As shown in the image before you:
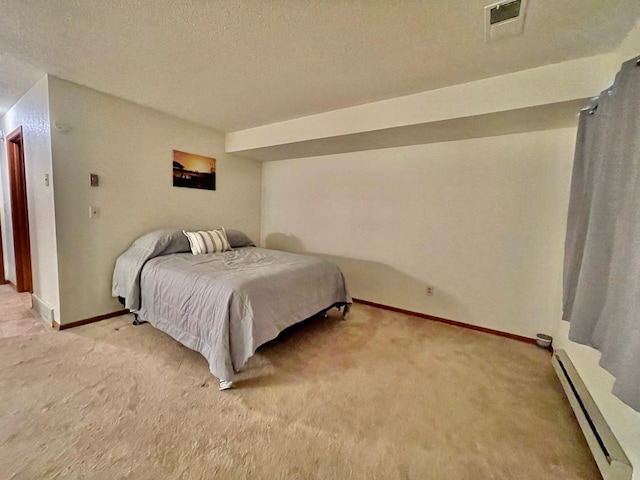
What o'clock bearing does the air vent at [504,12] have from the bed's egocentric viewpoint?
The air vent is roughly at 12 o'clock from the bed.

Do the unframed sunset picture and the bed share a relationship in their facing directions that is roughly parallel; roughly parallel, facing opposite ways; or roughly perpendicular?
roughly parallel

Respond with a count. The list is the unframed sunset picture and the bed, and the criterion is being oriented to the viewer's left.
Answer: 0

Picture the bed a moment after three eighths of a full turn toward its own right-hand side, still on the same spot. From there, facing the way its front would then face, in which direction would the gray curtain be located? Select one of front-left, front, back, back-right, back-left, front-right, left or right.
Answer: back-left

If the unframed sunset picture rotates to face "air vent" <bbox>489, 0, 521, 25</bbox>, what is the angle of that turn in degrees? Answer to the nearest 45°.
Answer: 0° — it already faces it

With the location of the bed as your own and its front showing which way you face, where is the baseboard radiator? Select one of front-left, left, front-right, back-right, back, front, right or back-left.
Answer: front

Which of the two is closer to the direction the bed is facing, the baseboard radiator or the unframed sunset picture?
the baseboard radiator

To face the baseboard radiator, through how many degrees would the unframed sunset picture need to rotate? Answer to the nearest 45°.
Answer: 0° — it already faces it

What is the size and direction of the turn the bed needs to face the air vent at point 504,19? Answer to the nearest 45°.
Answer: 0° — it already faces it

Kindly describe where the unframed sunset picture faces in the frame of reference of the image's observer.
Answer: facing the viewer and to the right of the viewer

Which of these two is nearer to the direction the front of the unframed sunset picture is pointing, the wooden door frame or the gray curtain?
the gray curtain

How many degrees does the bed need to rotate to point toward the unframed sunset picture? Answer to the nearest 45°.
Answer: approximately 135° to its left
